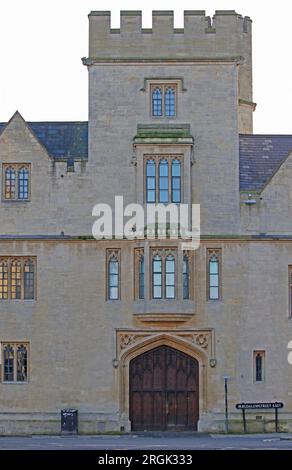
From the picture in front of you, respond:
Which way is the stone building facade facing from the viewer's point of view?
toward the camera
